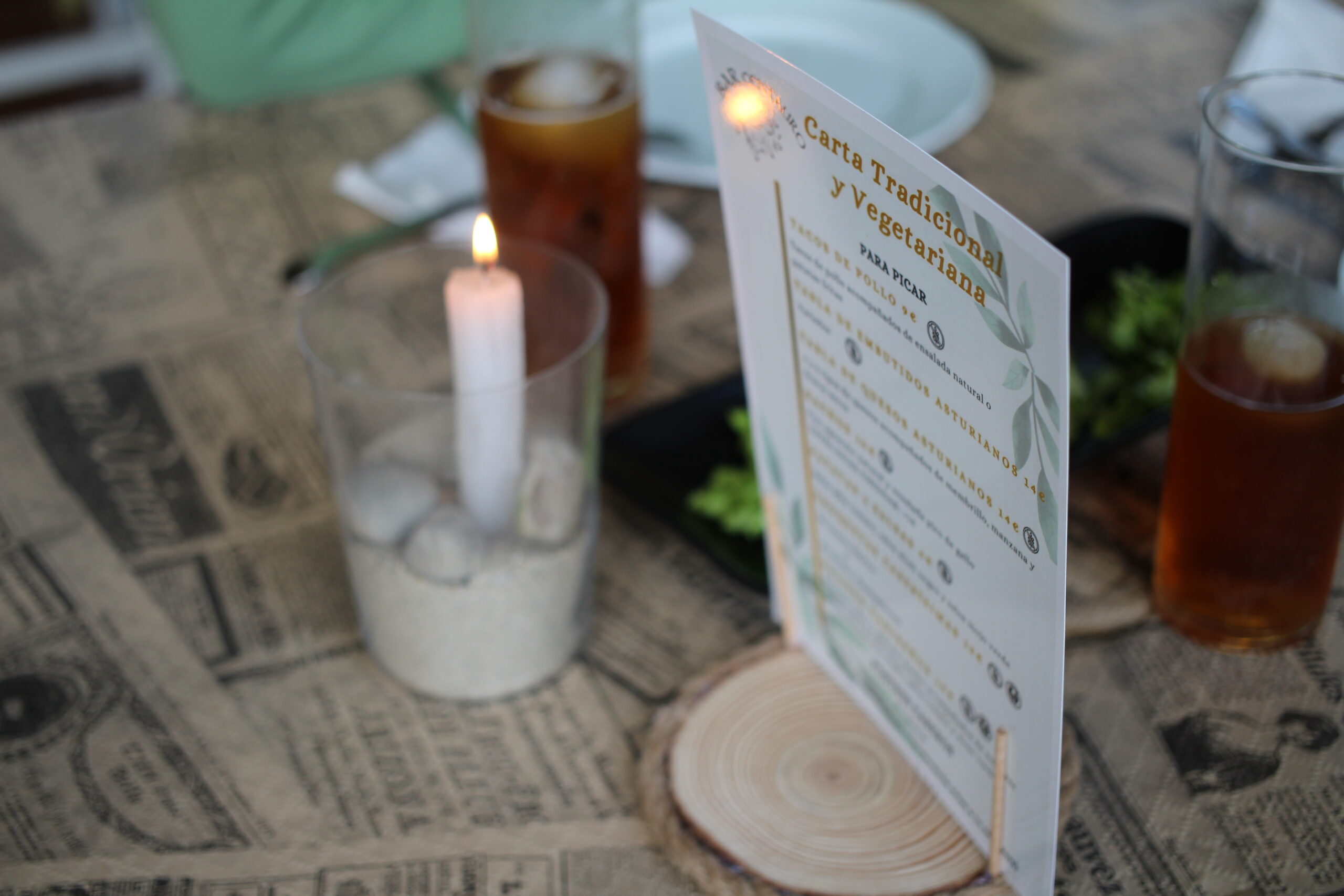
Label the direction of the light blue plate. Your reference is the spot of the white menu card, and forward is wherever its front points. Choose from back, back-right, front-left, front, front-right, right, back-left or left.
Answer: back-right

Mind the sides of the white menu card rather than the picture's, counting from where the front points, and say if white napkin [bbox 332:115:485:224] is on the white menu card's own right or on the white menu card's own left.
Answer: on the white menu card's own right

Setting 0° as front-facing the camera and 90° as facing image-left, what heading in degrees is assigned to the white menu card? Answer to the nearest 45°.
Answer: approximately 45°
